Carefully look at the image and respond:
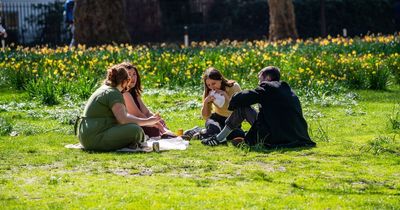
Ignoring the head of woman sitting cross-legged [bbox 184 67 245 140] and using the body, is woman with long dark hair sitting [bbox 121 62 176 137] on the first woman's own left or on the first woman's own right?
on the first woman's own right

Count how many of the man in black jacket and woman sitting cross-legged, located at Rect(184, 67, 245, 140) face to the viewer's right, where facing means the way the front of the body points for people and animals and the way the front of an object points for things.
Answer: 0

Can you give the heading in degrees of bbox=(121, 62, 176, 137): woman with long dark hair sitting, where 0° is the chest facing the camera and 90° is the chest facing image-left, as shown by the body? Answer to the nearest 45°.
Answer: approximately 315°

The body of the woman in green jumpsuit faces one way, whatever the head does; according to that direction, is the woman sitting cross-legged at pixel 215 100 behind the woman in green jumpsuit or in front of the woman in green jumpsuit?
in front

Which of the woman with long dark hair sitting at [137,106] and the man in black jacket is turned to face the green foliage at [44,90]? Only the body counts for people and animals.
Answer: the man in black jacket

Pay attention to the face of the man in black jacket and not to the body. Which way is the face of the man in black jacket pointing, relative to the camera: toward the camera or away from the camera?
away from the camera

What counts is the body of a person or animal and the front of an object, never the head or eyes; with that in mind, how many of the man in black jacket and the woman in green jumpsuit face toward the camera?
0

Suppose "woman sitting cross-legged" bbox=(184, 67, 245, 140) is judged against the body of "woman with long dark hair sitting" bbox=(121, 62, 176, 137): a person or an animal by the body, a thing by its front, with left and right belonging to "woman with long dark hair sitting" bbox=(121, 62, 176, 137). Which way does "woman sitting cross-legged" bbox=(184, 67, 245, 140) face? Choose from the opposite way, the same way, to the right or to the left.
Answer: to the right

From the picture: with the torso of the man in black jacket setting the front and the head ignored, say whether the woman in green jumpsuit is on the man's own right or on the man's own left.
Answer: on the man's own left

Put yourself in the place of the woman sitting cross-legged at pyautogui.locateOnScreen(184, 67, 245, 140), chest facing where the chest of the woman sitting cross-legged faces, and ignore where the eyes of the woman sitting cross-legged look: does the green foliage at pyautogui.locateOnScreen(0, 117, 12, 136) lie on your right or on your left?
on your right

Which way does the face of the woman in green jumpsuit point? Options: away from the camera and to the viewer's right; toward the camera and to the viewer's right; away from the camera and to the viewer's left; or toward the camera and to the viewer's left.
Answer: away from the camera and to the viewer's right

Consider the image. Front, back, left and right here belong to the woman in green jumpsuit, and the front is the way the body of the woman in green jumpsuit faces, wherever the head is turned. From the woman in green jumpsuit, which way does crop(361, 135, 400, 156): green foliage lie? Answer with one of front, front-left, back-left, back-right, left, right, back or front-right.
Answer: front-right

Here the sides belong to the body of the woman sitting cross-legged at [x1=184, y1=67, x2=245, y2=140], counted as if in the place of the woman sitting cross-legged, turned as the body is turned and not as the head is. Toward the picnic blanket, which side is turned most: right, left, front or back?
front

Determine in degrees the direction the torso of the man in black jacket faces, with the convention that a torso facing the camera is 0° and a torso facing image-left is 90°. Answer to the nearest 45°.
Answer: approximately 135°

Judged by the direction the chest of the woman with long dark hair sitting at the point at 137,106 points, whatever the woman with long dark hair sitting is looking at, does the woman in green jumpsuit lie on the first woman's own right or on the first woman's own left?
on the first woman's own right

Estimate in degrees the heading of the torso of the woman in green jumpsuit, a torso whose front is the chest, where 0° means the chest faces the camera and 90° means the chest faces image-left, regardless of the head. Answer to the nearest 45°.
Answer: approximately 225°
